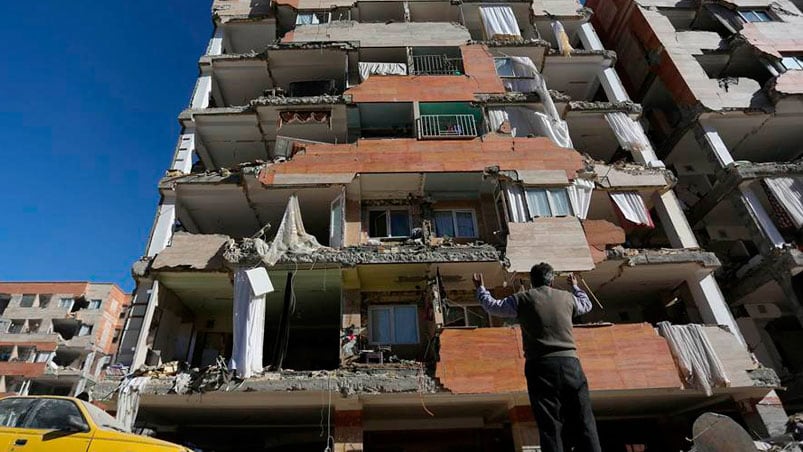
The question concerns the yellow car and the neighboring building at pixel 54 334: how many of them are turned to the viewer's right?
1

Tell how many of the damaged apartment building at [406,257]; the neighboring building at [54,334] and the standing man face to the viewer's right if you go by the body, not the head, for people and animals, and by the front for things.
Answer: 0

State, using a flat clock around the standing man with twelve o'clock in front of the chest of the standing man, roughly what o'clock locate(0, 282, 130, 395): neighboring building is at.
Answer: The neighboring building is roughly at 10 o'clock from the standing man.

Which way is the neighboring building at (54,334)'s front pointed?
toward the camera

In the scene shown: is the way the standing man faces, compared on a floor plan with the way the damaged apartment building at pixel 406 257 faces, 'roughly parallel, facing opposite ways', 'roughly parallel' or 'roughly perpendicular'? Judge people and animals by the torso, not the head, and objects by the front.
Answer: roughly parallel, facing opposite ways

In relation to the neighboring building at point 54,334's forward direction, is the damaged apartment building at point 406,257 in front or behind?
in front

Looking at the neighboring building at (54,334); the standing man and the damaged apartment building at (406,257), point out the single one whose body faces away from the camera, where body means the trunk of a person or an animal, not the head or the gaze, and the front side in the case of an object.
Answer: the standing man

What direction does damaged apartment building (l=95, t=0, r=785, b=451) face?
toward the camera

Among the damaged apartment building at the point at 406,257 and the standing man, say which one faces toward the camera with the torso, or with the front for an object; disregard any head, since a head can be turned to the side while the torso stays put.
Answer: the damaged apartment building

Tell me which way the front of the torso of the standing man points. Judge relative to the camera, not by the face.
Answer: away from the camera
